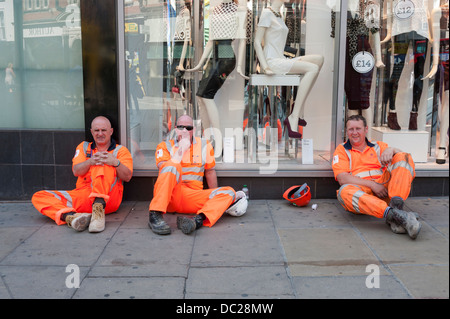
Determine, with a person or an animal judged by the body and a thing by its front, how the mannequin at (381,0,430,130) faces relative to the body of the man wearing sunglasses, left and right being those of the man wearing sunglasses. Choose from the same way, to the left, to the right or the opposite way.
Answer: the same way

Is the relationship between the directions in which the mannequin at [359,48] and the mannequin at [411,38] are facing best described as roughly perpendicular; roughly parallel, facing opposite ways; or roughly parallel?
roughly parallel

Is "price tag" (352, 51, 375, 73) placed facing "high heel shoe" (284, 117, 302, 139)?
no

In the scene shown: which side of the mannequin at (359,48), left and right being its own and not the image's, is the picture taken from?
front

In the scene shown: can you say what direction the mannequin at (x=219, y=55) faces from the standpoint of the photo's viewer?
facing the viewer and to the left of the viewer

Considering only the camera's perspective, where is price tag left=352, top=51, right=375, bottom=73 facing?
facing the viewer

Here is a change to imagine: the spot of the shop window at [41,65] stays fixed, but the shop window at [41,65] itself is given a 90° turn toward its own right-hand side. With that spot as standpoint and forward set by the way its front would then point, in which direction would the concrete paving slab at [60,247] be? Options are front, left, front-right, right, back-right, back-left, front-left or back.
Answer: left

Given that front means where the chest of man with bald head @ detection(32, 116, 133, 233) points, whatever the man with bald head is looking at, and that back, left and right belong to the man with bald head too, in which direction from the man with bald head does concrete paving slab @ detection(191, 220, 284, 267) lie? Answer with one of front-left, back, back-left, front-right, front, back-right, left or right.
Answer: front-left

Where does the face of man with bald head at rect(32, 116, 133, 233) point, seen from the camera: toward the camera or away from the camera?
toward the camera

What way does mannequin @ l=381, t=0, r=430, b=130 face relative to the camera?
toward the camera

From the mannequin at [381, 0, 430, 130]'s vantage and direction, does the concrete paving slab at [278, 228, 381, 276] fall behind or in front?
in front

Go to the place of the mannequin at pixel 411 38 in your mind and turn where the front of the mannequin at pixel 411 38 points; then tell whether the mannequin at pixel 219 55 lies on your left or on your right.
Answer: on your right

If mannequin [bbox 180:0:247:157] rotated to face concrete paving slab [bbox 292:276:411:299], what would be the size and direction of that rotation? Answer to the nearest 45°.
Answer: approximately 45° to its left

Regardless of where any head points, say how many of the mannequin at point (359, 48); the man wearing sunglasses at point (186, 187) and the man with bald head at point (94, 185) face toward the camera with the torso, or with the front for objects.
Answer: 3

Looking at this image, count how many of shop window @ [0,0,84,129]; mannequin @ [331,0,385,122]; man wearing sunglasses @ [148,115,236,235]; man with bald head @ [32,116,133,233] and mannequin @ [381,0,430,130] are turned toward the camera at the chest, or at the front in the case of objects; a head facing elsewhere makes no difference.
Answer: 5
